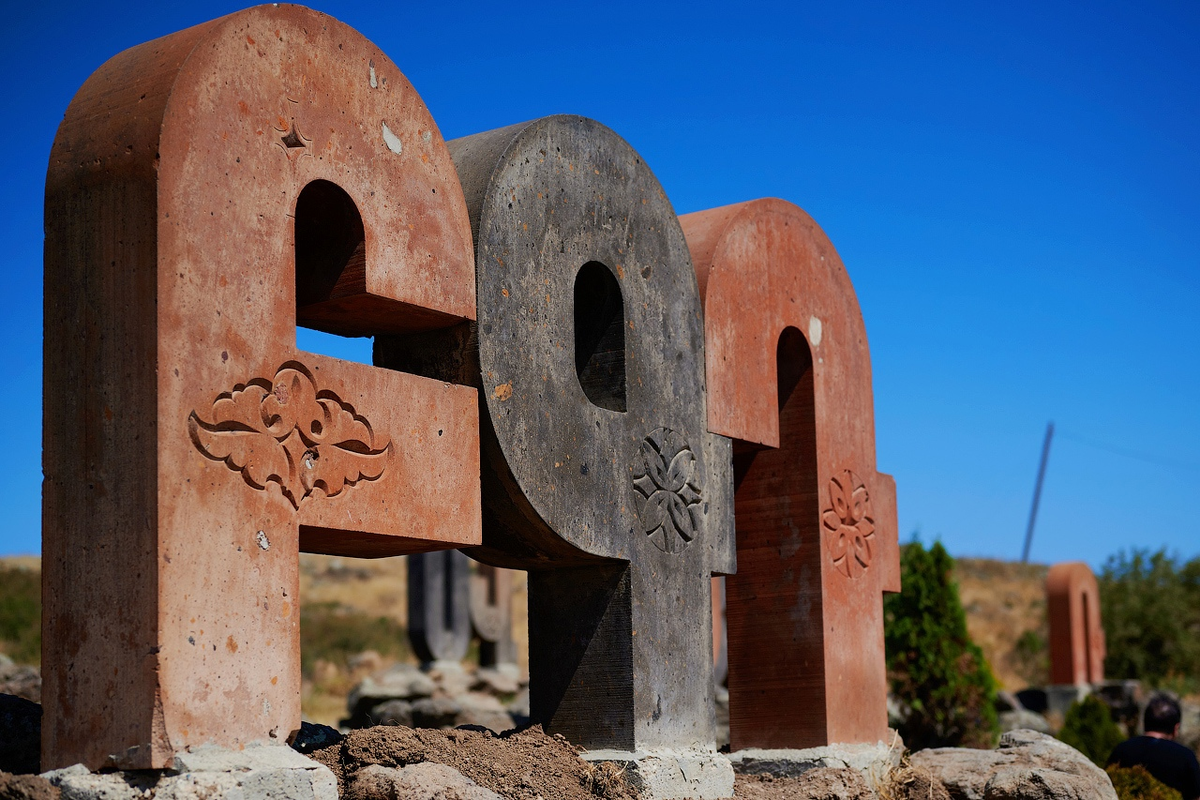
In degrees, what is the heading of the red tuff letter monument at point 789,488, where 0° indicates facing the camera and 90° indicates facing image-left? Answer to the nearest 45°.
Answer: approximately 315°

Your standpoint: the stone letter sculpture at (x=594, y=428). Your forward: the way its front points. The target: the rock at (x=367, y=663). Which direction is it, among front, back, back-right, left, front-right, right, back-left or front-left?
back-left

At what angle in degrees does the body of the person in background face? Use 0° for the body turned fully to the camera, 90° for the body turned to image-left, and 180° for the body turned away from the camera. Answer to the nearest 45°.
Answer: approximately 180°

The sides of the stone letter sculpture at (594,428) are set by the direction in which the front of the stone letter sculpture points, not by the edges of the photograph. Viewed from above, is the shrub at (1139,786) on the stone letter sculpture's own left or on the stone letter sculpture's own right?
on the stone letter sculpture's own left

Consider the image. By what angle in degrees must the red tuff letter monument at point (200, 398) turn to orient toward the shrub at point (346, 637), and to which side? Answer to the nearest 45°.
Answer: approximately 135° to its left

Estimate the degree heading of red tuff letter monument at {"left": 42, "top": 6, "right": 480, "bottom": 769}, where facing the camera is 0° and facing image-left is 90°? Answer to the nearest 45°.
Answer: approximately 315°

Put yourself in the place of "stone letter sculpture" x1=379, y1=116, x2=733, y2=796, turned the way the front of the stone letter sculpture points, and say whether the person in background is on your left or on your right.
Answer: on your left

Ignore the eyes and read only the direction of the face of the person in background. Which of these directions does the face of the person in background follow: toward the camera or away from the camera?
away from the camera
